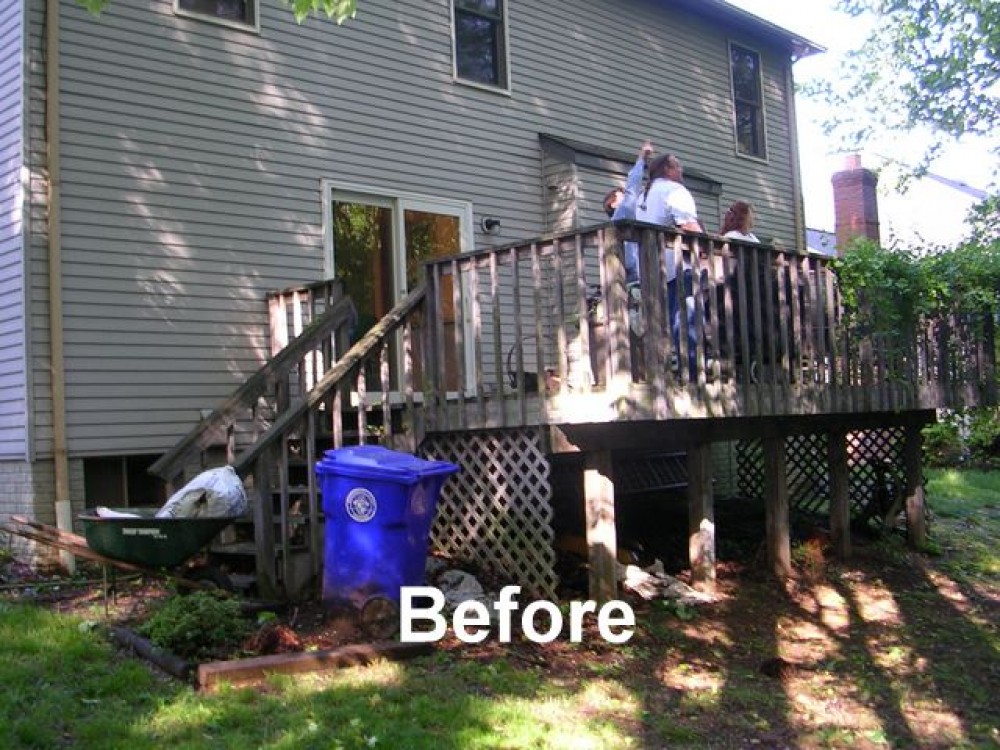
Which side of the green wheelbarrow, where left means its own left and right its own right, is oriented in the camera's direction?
right

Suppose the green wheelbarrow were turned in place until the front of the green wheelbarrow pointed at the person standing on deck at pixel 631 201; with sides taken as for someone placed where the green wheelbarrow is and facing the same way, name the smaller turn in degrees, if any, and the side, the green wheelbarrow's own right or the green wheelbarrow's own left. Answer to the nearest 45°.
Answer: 0° — it already faces them

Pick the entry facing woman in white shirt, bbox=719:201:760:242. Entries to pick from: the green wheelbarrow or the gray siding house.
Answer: the green wheelbarrow

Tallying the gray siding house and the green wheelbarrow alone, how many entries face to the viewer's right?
1

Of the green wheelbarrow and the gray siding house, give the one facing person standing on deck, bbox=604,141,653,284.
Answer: the green wheelbarrow

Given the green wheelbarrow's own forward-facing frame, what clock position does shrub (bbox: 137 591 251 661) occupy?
The shrub is roughly at 2 o'clock from the green wheelbarrow.

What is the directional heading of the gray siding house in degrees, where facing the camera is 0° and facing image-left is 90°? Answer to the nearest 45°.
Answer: approximately 135°

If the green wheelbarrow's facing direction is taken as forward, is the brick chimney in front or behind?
in front
